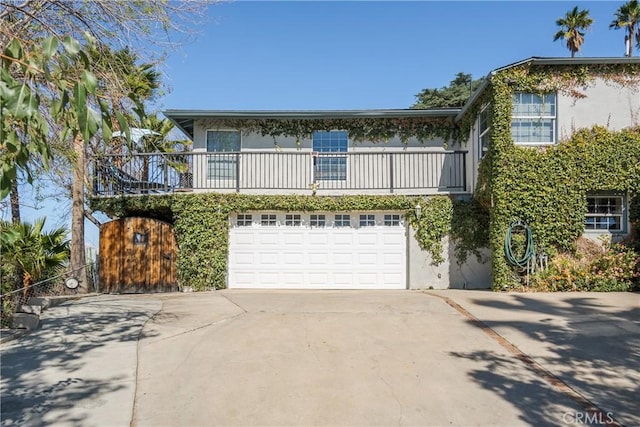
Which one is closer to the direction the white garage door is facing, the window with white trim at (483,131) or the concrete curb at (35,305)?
the concrete curb

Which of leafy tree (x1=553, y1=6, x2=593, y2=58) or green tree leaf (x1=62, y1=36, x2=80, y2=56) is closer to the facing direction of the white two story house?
the green tree leaf

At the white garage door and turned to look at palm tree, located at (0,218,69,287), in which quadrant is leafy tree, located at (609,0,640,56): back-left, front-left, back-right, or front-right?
back-right

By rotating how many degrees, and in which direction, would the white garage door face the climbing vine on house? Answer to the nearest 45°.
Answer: approximately 90° to its left

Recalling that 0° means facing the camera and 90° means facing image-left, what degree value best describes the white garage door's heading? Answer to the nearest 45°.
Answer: approximately 0°

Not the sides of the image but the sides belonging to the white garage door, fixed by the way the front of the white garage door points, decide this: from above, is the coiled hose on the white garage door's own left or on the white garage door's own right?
on the white garage door's own left

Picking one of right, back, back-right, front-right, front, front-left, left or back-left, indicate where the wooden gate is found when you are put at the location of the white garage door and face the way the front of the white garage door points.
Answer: right

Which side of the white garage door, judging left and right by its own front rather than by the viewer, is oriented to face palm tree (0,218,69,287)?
right

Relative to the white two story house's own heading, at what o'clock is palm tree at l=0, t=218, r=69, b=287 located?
The palm tree is roughly at 2 o'clock from the white two story house.
